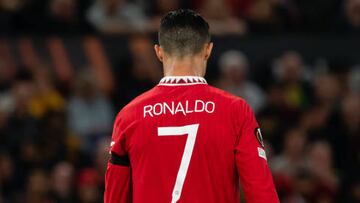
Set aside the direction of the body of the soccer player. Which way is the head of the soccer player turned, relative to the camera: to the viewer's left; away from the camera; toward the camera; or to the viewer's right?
away from the camera

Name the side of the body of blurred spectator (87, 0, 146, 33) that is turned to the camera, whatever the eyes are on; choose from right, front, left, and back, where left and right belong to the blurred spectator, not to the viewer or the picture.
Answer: front

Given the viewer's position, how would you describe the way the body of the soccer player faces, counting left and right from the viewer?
facing away from the viewer

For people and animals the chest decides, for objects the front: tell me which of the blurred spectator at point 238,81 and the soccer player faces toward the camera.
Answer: the blurred spectator

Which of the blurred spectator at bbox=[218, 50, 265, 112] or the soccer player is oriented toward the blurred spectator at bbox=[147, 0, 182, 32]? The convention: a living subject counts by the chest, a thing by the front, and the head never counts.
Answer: the soccer player

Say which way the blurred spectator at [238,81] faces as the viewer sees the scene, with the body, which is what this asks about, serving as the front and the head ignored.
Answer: toward the camera

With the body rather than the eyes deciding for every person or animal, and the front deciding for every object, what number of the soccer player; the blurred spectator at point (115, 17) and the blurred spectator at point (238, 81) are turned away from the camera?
1

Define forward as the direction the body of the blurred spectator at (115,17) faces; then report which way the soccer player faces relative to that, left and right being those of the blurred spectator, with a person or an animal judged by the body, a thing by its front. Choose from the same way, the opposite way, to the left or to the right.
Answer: the opposite way

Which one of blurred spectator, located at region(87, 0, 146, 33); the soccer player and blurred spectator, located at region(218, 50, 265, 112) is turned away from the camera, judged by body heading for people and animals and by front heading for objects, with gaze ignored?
the soccer player

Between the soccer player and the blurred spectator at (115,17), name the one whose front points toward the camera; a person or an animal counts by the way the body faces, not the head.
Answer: the blurred spectator

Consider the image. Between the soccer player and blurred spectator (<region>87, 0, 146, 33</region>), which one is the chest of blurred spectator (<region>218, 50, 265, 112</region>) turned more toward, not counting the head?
the soccer player

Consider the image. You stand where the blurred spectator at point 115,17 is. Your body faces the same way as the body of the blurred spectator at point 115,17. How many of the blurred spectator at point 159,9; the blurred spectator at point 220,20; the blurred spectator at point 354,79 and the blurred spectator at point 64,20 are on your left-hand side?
3

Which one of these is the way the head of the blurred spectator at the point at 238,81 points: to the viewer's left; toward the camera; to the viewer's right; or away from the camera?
toward the camera

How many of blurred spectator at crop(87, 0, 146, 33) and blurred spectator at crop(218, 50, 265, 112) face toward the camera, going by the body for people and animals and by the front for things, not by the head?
2

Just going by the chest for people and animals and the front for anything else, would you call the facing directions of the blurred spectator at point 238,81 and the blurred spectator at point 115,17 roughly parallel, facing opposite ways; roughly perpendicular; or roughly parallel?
roughly parallel

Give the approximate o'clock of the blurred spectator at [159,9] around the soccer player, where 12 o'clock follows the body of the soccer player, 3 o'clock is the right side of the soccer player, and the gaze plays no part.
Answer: The blurred spectator is roughly at 12 o'clock from the soccer player.
